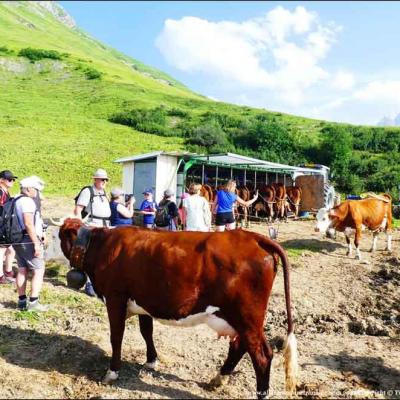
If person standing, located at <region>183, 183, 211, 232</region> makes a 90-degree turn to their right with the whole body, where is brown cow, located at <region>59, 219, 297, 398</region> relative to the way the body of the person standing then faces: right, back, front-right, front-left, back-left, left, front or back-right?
right

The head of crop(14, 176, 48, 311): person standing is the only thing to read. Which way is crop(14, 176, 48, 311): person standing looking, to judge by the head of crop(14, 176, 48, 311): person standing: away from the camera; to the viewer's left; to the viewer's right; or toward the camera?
to the viewer's right

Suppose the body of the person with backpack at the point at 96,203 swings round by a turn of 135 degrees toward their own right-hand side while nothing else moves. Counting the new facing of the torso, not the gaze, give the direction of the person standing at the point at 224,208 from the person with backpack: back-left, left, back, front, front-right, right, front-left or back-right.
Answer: back-right

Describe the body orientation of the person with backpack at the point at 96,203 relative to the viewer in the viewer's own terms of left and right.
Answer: facing the viewer and to the right of the viewer

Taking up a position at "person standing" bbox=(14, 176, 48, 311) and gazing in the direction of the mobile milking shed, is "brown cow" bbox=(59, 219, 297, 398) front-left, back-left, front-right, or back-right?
back-right

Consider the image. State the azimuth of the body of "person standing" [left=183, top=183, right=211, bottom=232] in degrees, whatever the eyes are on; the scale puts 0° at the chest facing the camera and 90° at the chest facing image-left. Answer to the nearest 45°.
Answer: approximately 180°

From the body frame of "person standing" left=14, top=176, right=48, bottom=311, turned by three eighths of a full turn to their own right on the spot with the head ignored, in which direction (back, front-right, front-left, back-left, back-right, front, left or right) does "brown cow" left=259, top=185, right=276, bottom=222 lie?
back

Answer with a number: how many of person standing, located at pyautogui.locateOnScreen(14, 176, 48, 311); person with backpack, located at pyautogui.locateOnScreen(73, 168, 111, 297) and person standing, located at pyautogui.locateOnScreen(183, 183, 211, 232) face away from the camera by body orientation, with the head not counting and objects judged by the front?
1

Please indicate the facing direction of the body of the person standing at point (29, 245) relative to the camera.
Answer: to the viewer's right

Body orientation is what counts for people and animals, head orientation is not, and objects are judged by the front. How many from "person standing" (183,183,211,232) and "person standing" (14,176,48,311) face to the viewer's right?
1

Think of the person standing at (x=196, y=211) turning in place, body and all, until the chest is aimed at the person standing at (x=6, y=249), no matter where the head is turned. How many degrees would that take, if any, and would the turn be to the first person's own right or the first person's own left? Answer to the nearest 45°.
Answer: approximately 90° to the first person's own left

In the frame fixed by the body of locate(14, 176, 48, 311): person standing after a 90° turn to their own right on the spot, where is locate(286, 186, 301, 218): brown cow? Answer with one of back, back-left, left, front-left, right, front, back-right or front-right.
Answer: back-left

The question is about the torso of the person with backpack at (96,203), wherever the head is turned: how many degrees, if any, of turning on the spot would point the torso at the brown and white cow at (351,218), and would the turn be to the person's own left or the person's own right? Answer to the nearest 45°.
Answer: approximately 90° to the person's own left

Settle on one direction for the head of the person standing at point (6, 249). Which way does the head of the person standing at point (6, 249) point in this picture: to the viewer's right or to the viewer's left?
to the viewer's right

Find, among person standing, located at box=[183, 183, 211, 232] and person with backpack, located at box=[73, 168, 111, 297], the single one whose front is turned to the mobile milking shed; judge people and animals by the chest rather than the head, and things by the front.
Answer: the person standing

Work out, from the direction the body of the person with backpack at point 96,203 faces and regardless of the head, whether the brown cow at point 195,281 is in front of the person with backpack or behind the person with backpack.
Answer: in front

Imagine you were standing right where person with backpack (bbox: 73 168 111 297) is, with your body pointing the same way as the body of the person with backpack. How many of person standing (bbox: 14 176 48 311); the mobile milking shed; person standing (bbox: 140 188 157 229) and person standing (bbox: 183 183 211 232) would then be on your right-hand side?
1
